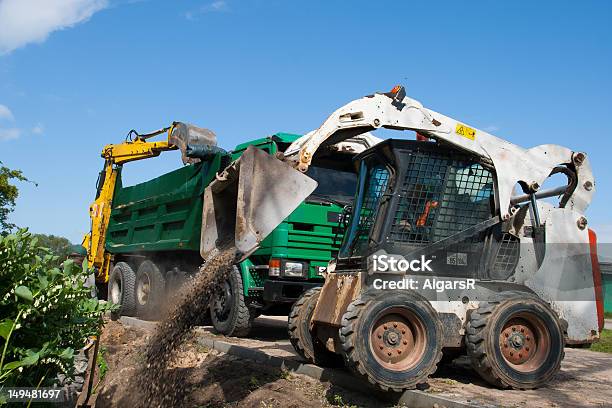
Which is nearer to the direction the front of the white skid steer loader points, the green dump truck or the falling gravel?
the falling gravel

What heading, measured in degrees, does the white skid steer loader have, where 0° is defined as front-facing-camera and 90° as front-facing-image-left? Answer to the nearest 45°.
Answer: approximately 45°

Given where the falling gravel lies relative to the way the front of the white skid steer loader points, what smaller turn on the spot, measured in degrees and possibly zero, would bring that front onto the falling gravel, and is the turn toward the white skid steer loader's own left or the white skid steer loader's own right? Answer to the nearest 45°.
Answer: approximately 45° to the white skid steer loader's own right

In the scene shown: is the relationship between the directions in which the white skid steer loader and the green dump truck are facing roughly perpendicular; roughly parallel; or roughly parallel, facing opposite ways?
roughly perpendicular

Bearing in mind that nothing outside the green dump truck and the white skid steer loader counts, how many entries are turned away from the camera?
0

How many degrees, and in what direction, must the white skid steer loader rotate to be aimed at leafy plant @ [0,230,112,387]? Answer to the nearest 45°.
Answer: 0° — it already faces it

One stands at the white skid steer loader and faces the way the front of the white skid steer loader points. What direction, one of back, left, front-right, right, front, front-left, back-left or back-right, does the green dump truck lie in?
right

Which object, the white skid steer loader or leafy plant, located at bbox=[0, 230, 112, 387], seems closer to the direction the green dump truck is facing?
the white skid steer loader

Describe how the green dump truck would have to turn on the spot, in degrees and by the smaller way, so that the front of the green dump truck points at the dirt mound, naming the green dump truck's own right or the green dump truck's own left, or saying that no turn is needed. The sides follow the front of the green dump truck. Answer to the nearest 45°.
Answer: approximately 45° to the green dump truck's own right

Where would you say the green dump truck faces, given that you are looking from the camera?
facing the viewer and to the right of the viewer

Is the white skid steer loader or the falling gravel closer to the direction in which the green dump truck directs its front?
the white skid steer loader

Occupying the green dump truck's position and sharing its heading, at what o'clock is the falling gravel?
The falling gravel is roughly at 2 o'clock from the green dump truck.

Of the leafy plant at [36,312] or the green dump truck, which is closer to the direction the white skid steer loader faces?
the leafy plant

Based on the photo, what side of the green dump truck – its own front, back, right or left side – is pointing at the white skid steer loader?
front
